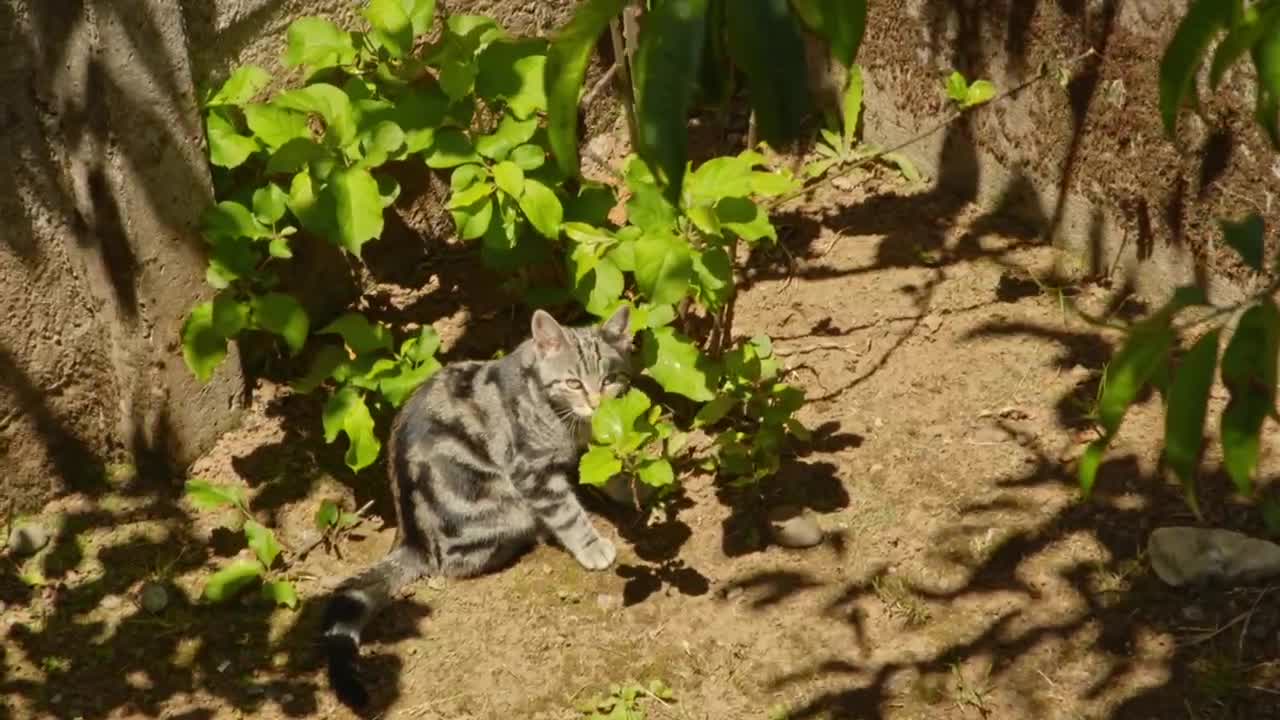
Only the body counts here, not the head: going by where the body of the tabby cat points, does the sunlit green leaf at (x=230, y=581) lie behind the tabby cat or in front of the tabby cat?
behind

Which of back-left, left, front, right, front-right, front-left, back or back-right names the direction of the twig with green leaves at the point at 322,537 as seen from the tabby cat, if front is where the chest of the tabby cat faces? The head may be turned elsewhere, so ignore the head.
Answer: back

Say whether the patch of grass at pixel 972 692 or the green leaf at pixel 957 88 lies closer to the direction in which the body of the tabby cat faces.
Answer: the patch of grass

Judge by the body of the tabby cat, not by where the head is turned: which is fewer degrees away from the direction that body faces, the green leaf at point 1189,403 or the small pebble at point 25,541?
the green leaf

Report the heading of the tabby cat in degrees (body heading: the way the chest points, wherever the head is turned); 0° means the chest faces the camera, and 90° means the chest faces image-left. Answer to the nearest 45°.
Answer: approximately 270°

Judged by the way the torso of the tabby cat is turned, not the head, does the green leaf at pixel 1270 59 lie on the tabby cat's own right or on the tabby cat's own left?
on the tabby cat's own right

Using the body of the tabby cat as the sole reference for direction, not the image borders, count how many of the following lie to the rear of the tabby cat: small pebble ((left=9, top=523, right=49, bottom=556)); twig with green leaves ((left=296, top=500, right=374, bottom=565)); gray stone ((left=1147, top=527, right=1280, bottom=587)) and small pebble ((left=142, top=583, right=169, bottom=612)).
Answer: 3

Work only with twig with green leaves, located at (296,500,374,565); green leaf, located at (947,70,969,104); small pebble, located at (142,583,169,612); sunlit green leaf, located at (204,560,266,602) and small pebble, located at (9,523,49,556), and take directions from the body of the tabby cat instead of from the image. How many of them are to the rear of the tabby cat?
4

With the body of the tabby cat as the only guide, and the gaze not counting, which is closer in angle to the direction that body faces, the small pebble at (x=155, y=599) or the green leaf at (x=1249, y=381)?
the green leaf

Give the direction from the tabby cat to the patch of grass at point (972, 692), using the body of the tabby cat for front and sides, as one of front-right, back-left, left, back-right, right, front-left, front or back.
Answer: front-right

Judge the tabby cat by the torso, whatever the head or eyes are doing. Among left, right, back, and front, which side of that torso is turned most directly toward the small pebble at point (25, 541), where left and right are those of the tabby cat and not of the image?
back

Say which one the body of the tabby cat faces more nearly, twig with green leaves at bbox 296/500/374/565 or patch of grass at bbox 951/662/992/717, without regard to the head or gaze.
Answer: the patch of grass
